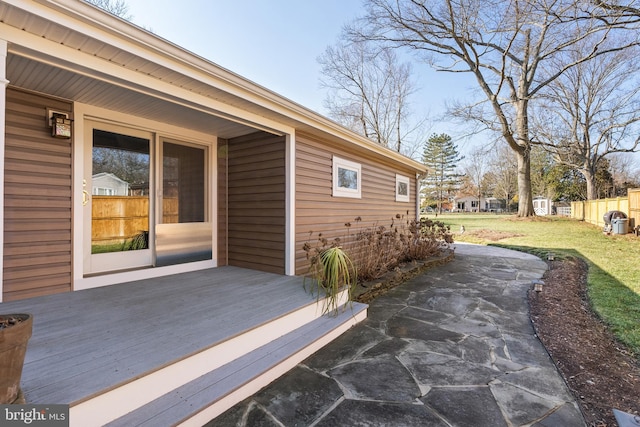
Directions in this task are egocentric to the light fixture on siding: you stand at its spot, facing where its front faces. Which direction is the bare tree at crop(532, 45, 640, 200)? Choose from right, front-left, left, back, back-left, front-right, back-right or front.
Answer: front-left

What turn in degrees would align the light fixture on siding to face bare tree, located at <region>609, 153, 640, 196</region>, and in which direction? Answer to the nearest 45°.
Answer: approximately 45° to its left

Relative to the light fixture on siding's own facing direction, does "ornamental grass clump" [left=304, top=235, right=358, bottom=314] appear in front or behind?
in front

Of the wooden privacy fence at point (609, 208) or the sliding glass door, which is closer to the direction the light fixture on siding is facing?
the wooden privacy fence

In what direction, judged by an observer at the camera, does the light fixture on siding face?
facing the viewer and to the right of the viewer

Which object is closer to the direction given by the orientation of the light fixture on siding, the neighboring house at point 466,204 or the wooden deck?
the wooden deck

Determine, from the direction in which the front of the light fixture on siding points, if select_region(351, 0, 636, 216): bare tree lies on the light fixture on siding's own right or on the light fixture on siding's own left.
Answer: on the light fixture on siding's own left

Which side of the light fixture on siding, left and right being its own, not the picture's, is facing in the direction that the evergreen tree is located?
left

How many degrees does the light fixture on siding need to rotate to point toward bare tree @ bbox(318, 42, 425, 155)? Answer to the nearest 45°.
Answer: approximately 90° to its left

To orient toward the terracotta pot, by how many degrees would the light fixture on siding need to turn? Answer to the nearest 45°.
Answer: approximately 45° to its right
